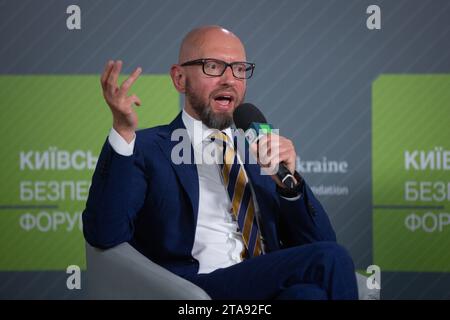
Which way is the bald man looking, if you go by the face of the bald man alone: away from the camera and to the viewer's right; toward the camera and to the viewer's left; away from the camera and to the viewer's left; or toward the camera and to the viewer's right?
toward the camera and to the viewer's right

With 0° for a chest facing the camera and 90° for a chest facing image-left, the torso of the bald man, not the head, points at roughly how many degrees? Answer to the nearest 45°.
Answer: approximately 315°
